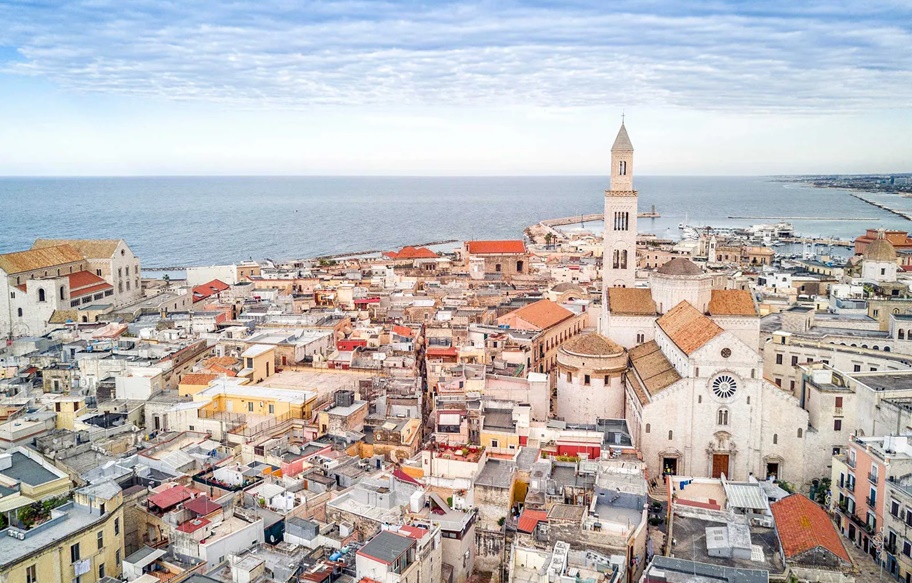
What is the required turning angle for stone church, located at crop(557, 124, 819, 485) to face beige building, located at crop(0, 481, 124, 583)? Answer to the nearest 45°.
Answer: approximately 45° to its right

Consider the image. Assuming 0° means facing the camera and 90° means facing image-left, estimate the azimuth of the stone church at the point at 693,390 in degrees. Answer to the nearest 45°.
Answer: approximately 0°
